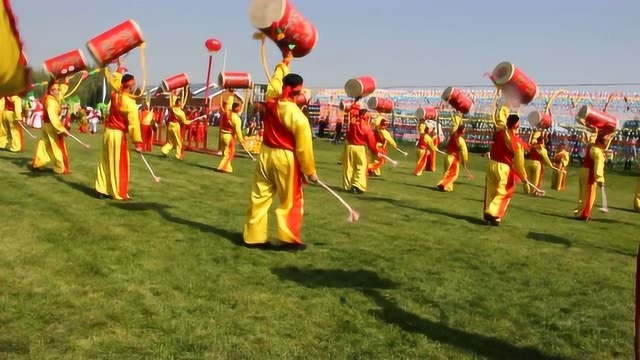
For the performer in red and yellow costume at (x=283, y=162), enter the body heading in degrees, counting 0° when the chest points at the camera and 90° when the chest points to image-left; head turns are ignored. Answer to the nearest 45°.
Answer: approximately 225°

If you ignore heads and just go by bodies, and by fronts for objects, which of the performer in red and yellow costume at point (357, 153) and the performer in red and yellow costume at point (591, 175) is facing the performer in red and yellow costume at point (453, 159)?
the performer in red and yellow costume at point (357, 153)
